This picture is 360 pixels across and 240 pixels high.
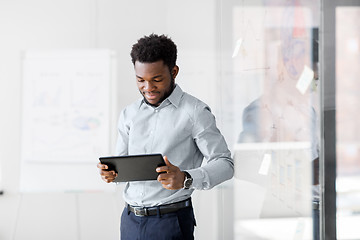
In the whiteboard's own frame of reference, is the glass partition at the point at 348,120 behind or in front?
in front

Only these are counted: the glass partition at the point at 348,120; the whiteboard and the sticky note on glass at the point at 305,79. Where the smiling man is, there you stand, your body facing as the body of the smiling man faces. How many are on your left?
2

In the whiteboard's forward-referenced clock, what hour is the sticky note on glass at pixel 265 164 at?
The sticky note on glass is roughly at 11 o'clock from the whiteboard.

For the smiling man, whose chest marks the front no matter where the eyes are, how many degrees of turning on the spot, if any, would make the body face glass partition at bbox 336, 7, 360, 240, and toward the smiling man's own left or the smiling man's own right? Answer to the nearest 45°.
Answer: approximately 90° to the smiling man's own left

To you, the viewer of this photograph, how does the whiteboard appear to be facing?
facing the viewer

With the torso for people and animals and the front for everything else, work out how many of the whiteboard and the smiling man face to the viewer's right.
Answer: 0

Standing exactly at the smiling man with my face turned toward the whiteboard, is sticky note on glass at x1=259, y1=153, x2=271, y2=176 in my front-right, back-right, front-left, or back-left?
back-right

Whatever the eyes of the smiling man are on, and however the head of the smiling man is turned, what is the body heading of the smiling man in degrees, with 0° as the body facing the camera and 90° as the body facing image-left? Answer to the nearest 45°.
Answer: approximately 45°

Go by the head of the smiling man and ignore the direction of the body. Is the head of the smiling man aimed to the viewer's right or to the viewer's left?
to the viewer's left

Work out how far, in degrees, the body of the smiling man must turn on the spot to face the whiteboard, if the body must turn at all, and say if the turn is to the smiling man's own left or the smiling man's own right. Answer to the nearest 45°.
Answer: approximately 90° to the smiling man's own right

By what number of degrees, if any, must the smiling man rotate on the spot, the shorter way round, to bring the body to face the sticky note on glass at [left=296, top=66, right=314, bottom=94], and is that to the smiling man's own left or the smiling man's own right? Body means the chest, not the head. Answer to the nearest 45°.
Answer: approximately 90° to the smiling man's own left
